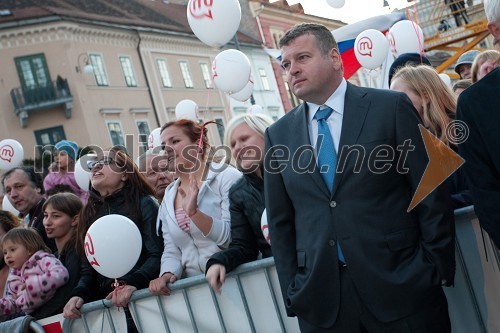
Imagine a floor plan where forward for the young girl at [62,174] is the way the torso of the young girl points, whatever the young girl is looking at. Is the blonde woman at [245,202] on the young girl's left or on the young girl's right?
on the young girl's left

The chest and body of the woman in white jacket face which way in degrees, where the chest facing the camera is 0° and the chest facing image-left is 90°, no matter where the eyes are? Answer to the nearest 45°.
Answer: approximately 45°

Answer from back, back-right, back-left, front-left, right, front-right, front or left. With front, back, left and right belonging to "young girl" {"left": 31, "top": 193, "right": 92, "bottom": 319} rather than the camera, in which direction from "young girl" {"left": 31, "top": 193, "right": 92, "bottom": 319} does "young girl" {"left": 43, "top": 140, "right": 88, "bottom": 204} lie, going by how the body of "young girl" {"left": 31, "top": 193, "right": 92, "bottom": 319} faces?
back-right

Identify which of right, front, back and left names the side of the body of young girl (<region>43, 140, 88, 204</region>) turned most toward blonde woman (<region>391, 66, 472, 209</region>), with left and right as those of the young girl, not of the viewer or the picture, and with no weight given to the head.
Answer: left

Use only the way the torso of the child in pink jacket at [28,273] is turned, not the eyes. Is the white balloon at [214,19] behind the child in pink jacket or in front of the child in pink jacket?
behind

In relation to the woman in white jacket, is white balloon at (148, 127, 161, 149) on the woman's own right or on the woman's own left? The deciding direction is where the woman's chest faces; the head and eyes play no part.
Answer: on the woman's own right

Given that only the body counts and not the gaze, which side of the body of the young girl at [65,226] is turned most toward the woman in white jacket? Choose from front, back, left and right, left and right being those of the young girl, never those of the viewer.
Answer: left

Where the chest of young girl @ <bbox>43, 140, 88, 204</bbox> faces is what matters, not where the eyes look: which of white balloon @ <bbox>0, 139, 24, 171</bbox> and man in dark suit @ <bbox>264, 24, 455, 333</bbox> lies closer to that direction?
the man in dark suit

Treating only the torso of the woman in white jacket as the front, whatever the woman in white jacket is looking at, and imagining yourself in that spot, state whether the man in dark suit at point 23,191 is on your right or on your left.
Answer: on your right
